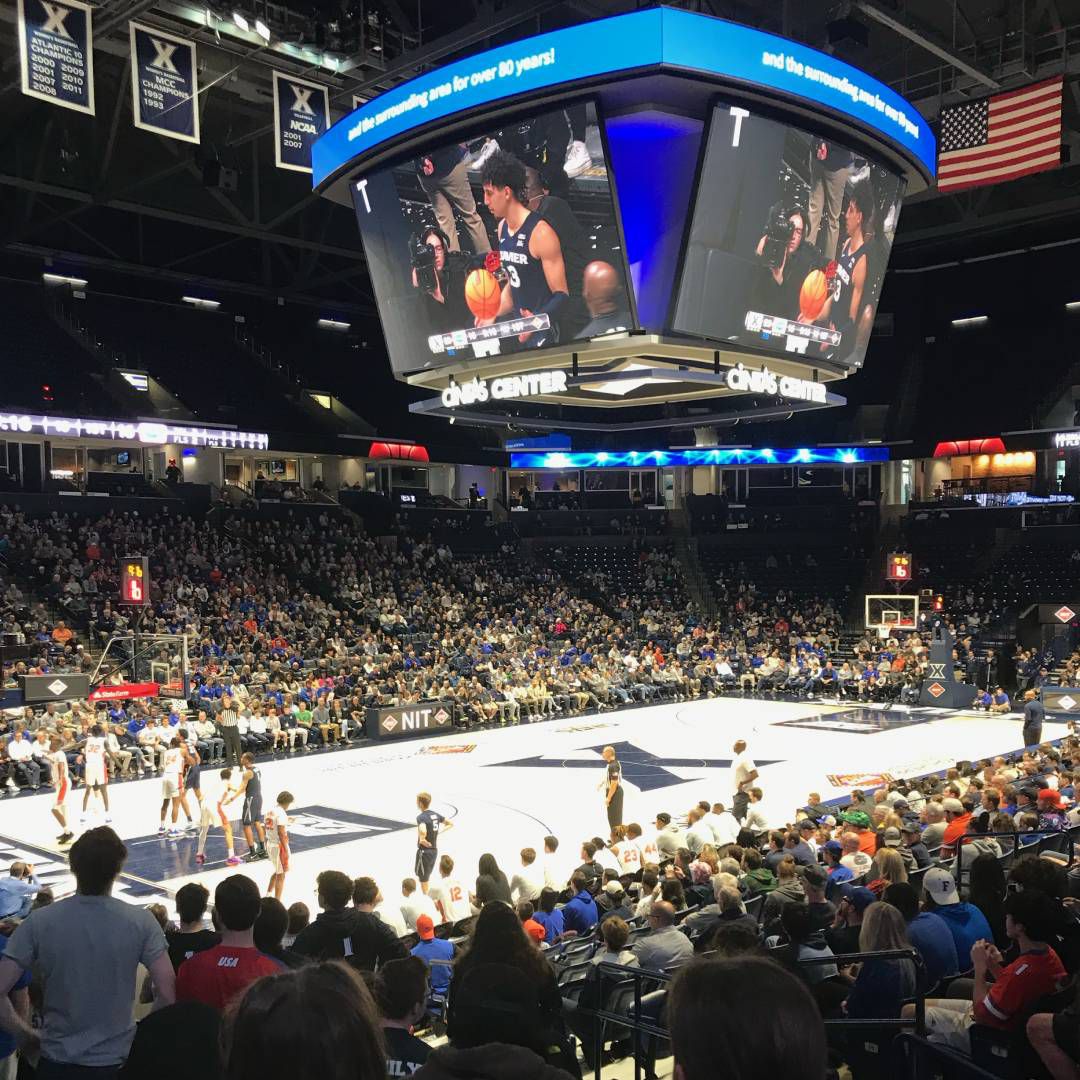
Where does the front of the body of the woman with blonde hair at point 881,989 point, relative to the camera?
away from the camera

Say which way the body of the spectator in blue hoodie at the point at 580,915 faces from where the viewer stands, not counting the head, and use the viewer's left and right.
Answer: facing away from the viewer and to the left of the viewer

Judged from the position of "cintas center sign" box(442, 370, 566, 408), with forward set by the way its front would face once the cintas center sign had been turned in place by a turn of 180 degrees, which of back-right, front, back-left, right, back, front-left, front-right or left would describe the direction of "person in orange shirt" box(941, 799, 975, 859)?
right

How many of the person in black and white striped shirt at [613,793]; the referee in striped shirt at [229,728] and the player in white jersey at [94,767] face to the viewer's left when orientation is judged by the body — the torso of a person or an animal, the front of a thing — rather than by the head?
1

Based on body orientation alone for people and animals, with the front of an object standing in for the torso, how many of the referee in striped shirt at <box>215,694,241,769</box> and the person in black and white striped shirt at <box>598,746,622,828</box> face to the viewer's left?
1

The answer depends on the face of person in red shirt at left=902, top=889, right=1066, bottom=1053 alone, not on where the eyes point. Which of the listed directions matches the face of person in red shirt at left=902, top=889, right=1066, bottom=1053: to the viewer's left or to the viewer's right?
to the viewer's left

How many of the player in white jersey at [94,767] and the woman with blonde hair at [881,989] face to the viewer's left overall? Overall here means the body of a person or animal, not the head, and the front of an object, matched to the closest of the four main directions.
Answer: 0

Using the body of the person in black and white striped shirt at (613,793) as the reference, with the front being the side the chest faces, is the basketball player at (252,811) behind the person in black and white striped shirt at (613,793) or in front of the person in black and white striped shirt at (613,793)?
in front

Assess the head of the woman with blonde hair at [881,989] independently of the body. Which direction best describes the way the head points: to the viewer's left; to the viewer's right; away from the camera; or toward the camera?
away from the camera

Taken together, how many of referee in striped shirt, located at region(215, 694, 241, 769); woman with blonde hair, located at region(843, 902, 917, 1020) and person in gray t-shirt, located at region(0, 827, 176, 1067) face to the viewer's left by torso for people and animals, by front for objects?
0

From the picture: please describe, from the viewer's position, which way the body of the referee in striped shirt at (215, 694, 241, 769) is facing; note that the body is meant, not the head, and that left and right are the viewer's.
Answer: facing the viewer

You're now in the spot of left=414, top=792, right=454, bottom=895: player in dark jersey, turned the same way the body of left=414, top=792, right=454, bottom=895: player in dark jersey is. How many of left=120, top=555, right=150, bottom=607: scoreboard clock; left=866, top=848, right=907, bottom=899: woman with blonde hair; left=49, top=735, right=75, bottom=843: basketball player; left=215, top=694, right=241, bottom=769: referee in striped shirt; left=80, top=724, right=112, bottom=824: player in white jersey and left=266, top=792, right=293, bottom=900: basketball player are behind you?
1

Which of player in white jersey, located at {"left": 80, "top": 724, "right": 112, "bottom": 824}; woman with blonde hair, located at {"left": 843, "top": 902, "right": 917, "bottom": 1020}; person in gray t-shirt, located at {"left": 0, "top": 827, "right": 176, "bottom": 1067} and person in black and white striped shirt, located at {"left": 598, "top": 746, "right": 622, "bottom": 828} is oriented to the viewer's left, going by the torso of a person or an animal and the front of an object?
the person in black and white striped shirt

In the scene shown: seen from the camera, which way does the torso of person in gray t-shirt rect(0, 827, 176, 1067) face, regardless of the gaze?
away from the camera
